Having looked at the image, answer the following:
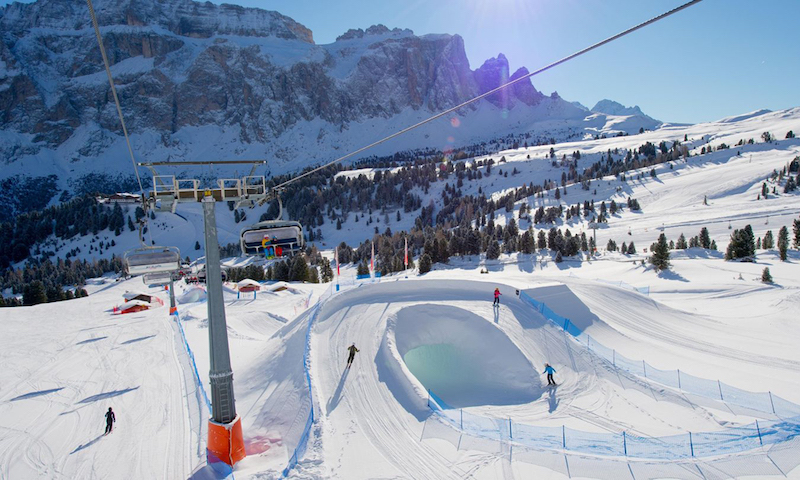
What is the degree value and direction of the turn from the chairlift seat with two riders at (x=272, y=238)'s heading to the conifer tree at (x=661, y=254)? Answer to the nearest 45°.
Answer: approximately 135° to its left

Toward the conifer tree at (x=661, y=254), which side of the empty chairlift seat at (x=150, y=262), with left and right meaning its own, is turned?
right

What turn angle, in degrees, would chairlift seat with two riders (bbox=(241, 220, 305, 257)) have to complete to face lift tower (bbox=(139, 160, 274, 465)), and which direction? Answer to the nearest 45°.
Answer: approximately 45° to its right

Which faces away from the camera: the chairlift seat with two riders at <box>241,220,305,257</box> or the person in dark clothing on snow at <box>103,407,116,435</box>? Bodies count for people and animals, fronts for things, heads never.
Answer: the person in dark clothing on snow

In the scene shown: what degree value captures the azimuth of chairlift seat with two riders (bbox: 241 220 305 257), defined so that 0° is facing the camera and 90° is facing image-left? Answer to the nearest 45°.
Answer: approximately 0°

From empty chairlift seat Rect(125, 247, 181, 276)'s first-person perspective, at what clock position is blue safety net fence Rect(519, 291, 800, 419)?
The blue safety net fence is roughly at 4 o'clock from the empty chairlift seat.

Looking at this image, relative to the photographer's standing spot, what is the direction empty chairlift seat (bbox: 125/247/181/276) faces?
facing away from the viewer

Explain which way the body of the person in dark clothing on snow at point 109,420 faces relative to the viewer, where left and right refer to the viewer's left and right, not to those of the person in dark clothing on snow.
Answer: facing away from the viewer

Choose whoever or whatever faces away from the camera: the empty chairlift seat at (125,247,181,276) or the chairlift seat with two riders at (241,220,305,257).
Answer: the empty chairlift seat at (125,247,181,276)

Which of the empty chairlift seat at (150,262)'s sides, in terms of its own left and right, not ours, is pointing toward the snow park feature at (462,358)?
right
